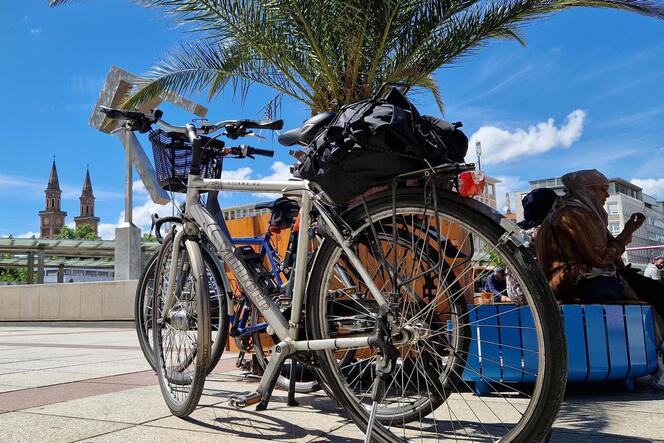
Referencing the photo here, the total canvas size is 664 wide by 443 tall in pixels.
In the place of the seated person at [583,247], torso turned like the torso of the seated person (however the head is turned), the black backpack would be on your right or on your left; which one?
on your right

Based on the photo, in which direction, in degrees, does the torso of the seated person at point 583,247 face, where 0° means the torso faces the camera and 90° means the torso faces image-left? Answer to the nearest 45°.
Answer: approximately 270°

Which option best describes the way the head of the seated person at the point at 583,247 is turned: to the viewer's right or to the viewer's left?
to the viewer's right

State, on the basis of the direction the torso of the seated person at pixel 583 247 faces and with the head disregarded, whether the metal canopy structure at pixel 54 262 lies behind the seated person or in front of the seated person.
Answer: behind
